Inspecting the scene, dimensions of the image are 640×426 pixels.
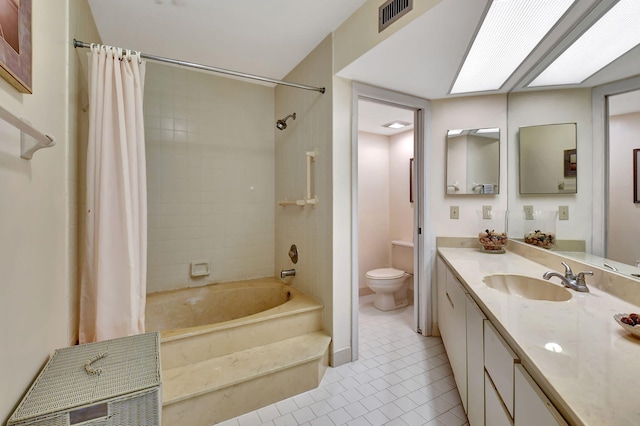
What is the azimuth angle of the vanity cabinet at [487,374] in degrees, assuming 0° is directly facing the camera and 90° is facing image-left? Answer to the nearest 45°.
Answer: approximately 90°

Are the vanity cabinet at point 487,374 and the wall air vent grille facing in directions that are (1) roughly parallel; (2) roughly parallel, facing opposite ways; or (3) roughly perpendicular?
roughly perpendicular

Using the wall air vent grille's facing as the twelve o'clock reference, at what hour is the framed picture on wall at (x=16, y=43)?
The framed picture on wall is roughly at 12 o'clock from the wall air vent grille.

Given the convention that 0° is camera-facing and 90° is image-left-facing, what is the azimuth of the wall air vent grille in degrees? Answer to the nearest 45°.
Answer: approximately 45°
